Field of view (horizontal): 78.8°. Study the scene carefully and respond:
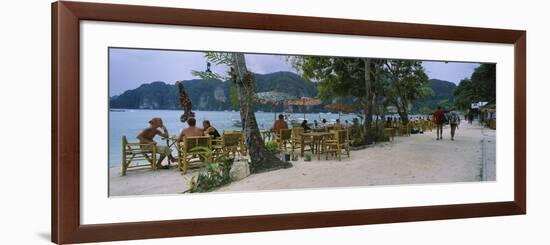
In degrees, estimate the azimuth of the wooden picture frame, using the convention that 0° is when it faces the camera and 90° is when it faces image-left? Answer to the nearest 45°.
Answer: approximately 315°
